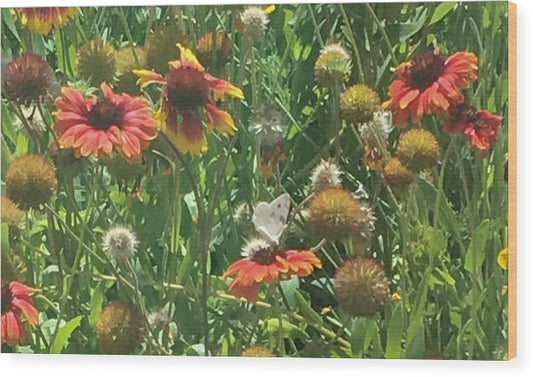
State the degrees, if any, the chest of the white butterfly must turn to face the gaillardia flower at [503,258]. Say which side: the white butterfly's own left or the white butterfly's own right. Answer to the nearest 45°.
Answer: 0° — it already faces it

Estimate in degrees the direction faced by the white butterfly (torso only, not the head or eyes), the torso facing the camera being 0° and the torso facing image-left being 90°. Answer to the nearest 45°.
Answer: approximately 270°

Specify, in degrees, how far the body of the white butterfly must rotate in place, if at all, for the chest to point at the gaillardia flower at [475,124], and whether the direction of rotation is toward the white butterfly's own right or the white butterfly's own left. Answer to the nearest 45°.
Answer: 0° — it already faces it

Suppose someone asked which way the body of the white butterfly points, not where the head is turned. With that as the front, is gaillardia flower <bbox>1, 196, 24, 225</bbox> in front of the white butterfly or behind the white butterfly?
behind

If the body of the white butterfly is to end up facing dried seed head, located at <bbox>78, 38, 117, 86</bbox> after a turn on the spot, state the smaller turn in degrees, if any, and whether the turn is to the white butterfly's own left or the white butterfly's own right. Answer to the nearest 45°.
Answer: approximately 180°
